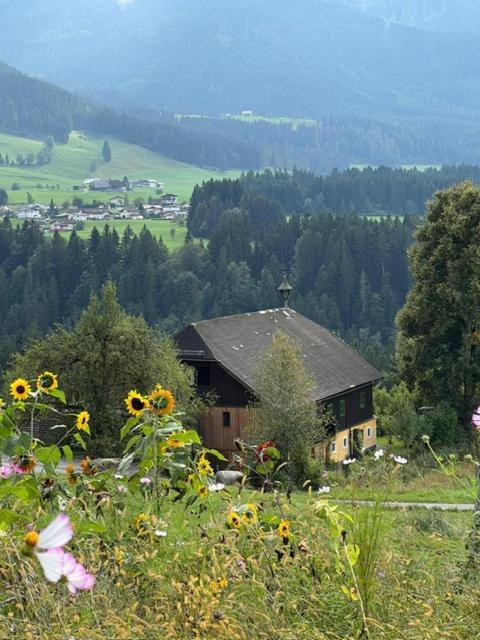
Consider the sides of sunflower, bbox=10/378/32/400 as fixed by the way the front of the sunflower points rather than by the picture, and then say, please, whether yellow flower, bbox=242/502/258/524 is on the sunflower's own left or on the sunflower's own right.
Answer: on the sunflower's own left

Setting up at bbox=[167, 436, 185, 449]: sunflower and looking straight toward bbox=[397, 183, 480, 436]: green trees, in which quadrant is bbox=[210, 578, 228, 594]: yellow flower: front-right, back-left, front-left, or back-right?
back-right

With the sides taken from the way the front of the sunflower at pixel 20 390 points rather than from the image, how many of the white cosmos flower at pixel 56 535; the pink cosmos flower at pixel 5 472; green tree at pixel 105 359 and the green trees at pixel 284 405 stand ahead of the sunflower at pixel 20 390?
2

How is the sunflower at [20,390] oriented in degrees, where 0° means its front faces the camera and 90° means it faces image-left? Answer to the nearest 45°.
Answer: approximately 0°

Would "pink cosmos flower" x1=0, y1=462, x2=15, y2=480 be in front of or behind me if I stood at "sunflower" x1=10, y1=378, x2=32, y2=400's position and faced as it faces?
in front

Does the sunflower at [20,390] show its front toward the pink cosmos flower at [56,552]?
yes

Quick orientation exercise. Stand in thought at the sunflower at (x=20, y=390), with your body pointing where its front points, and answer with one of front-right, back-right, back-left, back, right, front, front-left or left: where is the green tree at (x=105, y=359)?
back

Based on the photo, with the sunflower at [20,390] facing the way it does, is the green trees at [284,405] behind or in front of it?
behind

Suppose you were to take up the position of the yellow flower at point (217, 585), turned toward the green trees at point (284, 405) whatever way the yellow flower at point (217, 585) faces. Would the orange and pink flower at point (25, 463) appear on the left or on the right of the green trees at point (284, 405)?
left

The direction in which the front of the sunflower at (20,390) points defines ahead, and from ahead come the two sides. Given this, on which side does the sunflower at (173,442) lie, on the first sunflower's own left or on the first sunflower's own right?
on the first sunflower's own left

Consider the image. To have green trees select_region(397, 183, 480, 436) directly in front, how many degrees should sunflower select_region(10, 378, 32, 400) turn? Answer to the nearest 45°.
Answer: approximately 135° to its left
